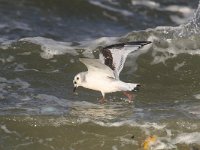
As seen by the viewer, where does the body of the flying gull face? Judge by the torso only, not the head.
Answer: to the viewer's left
